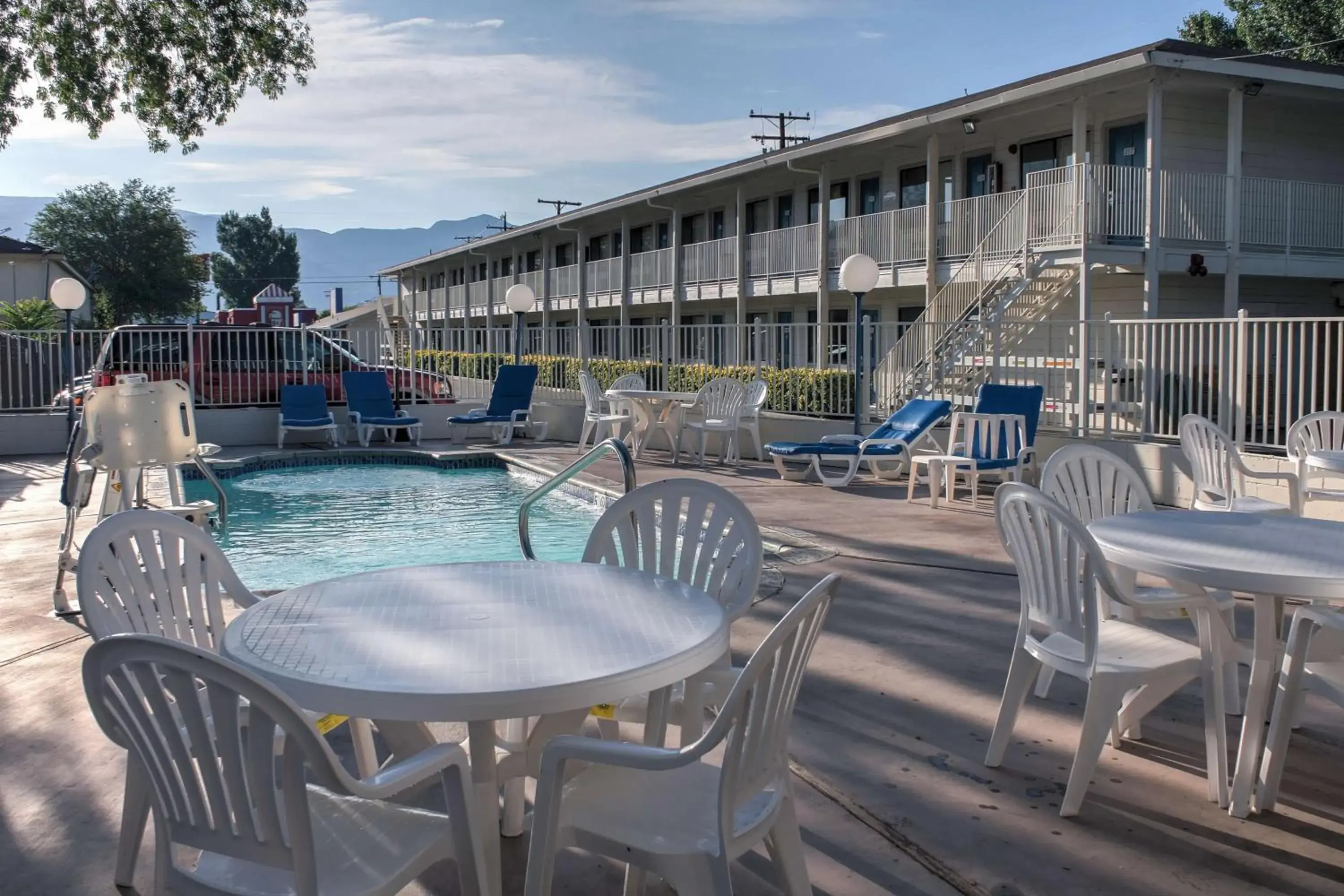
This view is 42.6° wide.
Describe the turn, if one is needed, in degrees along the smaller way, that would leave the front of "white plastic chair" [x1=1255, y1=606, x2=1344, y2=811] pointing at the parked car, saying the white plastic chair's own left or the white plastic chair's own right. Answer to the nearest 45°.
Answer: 0° — it already faces it

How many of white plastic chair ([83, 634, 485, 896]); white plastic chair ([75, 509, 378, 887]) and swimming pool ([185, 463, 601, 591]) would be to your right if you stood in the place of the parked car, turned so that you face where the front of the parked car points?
3

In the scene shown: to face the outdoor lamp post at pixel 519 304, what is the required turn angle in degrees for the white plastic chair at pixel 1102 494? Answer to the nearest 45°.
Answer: approximately 180°

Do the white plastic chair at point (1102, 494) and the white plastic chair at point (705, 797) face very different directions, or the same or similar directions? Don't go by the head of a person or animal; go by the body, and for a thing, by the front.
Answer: very different directions

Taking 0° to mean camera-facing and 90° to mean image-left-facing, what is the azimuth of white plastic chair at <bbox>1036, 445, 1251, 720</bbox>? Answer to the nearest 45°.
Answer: approximately 315°

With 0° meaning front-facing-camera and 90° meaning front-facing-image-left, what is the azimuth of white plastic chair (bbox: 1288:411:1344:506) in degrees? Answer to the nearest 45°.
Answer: approximately 0°

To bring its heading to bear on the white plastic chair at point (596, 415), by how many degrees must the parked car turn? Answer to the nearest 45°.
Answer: approximately 45° to its right

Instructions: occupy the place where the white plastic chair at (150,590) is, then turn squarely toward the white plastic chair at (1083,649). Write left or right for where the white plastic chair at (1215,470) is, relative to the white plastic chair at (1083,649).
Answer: left

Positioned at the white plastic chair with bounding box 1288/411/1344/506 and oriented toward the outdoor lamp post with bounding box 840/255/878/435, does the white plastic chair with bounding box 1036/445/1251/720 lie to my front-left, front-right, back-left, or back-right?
back-left
